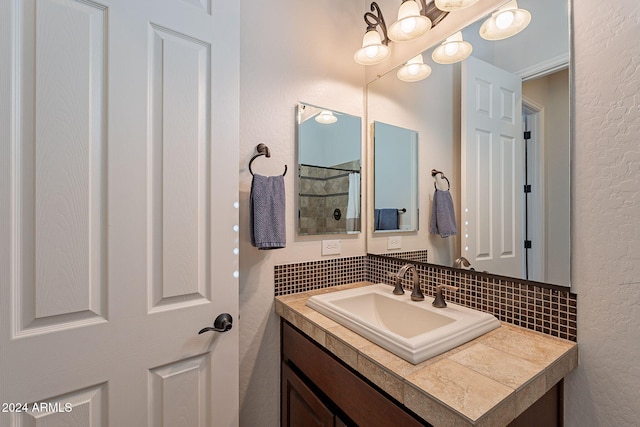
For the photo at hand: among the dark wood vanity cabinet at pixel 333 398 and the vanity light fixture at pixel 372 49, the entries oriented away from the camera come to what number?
0

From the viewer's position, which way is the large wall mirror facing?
facing the viewer and to the left of the viewer

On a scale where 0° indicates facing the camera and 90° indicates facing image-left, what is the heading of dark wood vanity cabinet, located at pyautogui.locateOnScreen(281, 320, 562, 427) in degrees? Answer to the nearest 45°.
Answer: approximately 45°

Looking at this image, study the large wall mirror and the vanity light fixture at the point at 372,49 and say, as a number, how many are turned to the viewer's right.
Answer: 0

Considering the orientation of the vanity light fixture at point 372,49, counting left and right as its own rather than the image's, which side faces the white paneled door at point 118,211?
front
